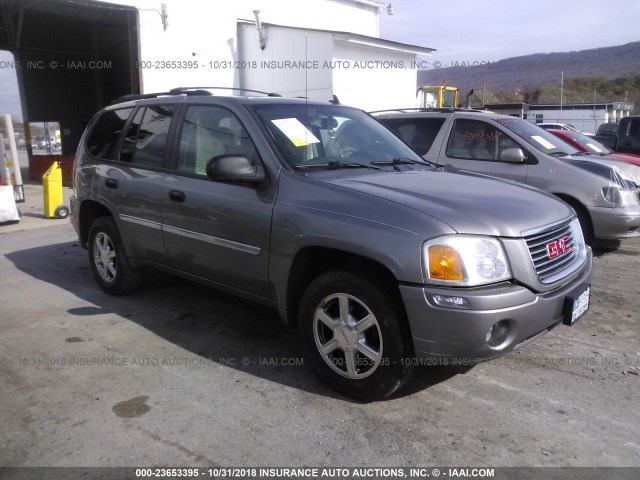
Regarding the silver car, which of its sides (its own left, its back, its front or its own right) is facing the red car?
left

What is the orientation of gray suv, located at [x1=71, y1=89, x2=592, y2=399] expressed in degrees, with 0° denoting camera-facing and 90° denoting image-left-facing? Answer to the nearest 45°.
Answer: approximately 315°

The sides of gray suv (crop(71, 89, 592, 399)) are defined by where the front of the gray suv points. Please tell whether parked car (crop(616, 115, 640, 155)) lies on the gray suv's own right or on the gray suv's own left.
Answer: on the gray suv's own left

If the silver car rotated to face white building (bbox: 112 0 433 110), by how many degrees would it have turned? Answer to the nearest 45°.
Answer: approximately 180°

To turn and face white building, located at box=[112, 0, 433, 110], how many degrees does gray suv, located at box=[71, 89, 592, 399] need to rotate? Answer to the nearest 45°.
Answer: approximately 135° to its left

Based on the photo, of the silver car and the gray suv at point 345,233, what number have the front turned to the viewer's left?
0

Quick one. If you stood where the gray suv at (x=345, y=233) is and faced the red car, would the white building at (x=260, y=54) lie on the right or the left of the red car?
left

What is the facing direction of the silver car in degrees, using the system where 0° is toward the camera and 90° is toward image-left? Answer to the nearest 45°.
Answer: approximately 315°

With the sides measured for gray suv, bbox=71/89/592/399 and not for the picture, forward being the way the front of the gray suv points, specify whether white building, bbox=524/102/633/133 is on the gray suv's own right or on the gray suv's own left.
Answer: on the gray suv's own left
